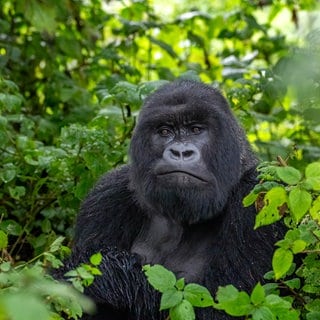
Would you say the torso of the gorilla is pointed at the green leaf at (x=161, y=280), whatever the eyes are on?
yes

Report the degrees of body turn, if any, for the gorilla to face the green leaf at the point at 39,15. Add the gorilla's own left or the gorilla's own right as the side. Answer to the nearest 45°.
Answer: approximately 135° to the gorilla's own right

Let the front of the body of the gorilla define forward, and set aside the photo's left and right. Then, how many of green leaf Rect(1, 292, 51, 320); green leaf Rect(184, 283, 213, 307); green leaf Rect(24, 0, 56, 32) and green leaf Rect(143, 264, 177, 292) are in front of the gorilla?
3

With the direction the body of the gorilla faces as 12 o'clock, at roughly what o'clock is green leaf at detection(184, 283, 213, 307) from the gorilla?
The green leaf is roughly at 12 o'clock from the gorilla.

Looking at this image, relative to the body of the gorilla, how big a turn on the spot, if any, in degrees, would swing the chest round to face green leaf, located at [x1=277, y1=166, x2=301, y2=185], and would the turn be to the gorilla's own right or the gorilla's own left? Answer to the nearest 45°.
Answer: approximately 90° to the gorilla's own left

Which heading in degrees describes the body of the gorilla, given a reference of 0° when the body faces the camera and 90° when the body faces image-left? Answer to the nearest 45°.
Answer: approximately 0°

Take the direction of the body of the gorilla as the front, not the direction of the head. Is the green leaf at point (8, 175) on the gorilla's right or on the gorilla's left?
on the gorilla's right
